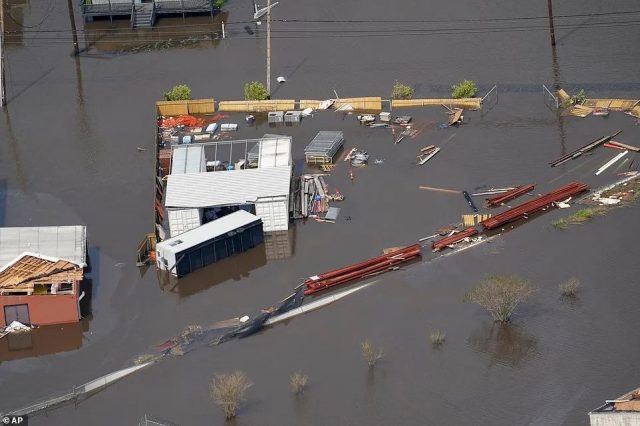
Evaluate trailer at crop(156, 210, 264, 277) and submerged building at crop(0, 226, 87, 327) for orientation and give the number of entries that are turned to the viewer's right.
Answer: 0

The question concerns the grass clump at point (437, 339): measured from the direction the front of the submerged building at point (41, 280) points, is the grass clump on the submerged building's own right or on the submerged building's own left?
on the submerged building's own left

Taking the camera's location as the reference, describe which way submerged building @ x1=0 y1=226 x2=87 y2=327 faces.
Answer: facing the viewer

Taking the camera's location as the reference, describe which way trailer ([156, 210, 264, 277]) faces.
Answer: facing the viewer and to the left of the viewer

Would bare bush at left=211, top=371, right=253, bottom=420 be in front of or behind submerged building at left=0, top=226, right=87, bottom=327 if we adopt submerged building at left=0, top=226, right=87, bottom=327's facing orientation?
in front
